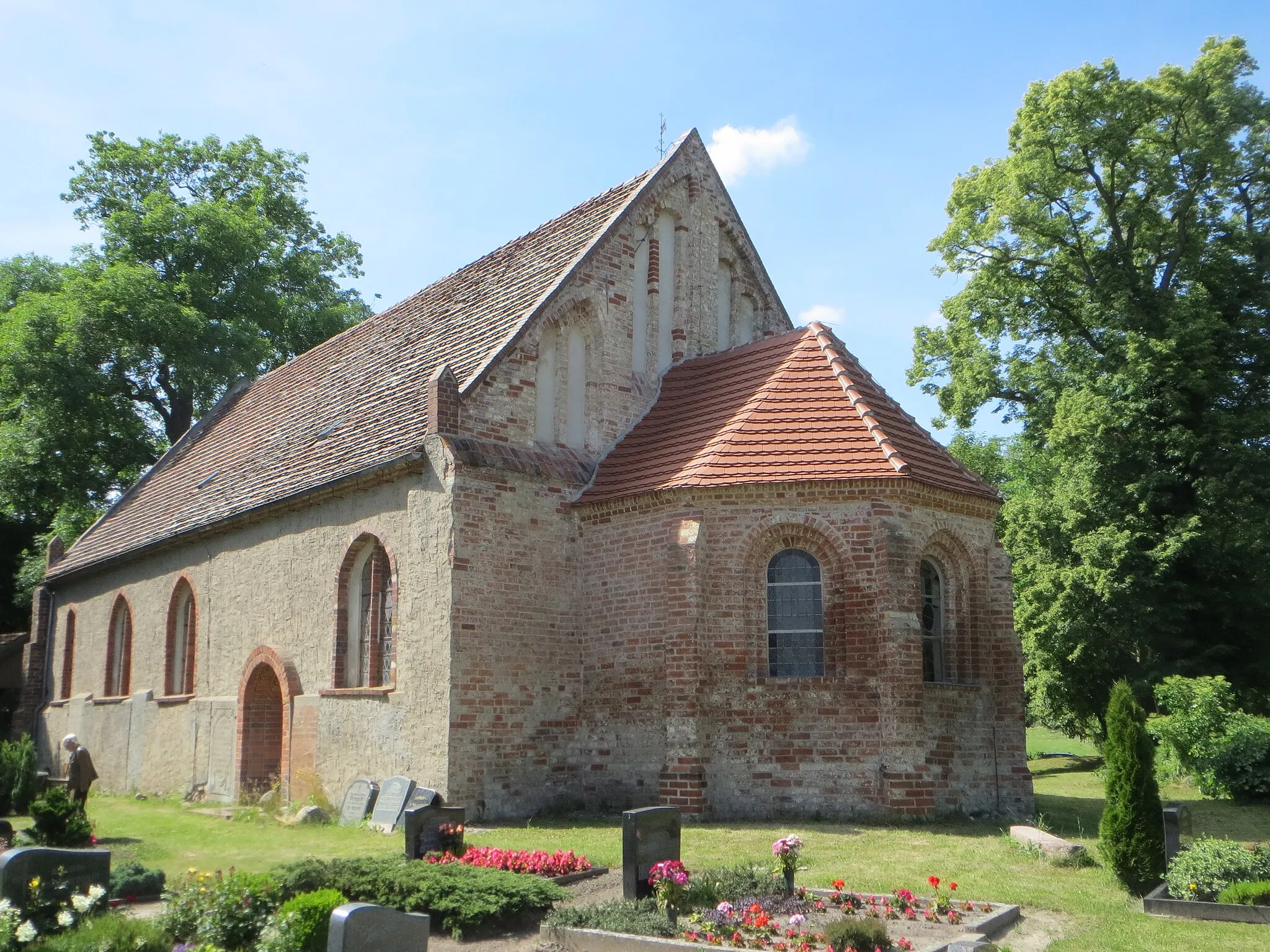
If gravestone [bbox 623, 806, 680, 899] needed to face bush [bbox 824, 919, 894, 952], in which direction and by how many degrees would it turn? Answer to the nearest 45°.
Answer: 0° — it already faces it

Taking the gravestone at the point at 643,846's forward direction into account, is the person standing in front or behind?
behind

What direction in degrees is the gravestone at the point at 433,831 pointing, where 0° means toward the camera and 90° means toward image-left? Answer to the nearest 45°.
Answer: approximately 315°

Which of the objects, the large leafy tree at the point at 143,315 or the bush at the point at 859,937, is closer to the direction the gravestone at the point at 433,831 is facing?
the bush

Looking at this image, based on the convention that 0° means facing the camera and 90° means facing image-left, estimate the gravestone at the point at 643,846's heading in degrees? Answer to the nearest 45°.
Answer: approximately 315°
